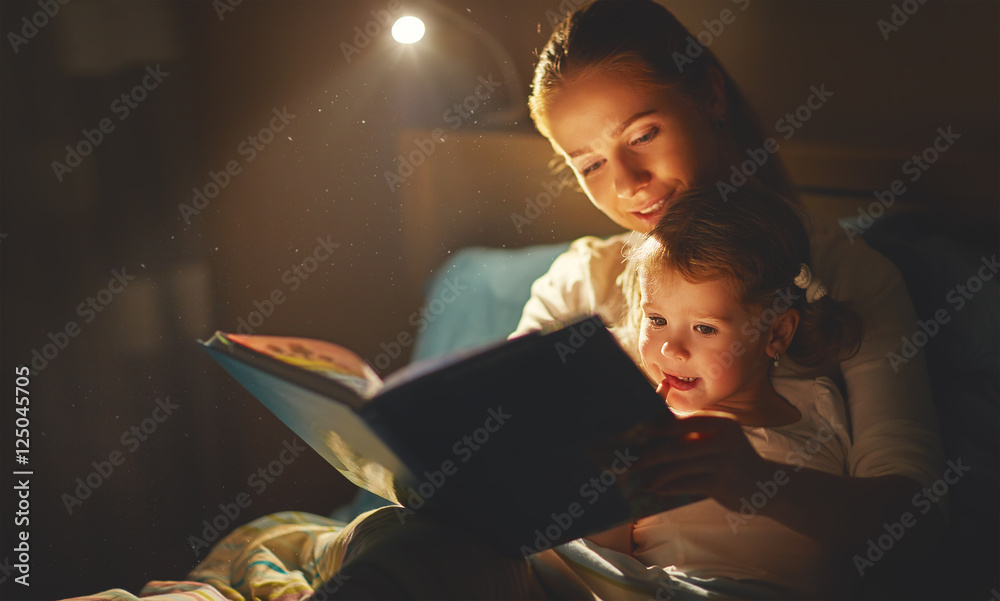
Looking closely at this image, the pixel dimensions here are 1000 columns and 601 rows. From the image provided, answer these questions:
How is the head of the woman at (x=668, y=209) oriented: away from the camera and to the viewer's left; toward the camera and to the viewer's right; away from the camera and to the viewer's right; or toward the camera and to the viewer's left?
toward the camera and to the viewer's left

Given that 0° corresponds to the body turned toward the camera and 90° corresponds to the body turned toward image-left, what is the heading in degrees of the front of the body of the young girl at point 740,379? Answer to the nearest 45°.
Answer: approximately 45°

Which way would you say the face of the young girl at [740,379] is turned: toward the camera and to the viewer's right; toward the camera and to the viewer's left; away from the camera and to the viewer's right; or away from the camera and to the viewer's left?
toward the camera and to the viewer's left
